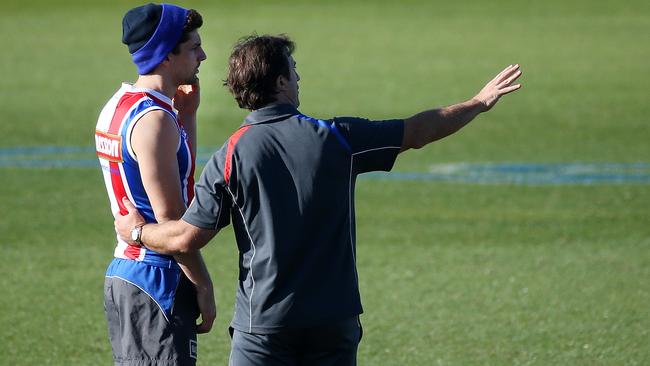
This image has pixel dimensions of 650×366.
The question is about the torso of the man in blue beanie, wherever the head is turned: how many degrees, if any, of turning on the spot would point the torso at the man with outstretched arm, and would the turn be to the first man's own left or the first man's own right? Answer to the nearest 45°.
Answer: approximately 90° to the first man's own right

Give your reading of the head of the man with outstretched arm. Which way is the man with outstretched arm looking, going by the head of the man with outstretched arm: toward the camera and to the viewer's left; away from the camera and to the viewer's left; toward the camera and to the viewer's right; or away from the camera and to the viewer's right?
away from the camera and to the viewer's right

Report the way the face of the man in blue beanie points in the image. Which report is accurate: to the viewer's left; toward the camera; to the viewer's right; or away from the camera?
to the viewer's right

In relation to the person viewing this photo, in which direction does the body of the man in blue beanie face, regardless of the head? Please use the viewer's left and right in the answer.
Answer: facing away from the viewer and to the right of the viewer
